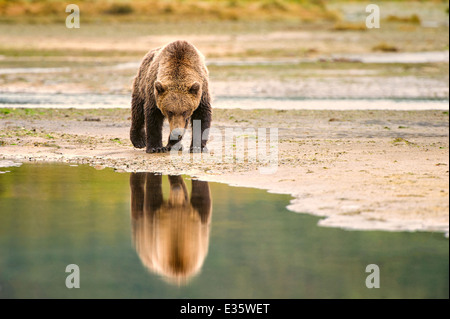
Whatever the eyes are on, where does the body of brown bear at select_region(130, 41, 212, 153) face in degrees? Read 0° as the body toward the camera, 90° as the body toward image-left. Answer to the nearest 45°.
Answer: approximately 0°
